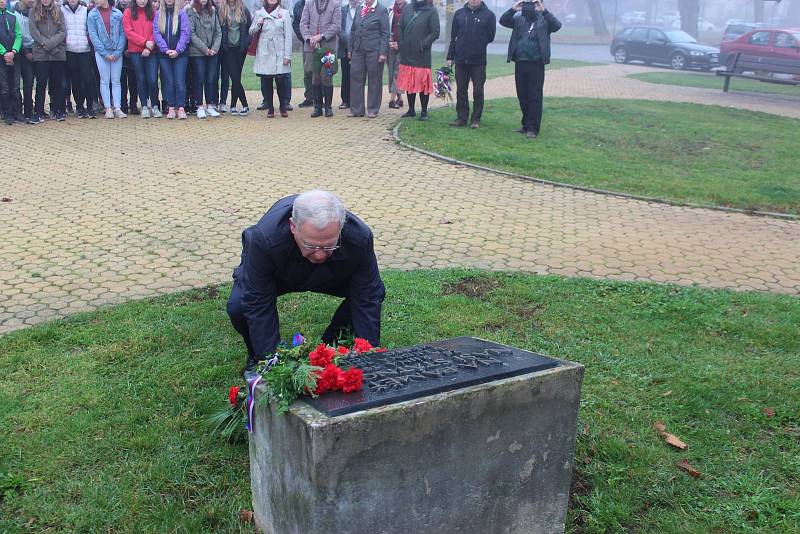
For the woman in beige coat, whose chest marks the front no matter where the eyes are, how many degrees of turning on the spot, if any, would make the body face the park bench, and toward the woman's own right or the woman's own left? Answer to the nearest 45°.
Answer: approximately 135° to the woman's own left

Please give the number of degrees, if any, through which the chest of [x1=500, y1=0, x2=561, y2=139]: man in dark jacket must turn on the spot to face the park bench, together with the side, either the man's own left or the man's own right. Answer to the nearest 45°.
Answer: approximately 135° to the man's own left

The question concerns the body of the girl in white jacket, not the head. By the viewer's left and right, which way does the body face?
facing the viewer

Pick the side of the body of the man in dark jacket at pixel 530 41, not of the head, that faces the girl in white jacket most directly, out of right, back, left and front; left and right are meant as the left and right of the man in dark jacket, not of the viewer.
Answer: right

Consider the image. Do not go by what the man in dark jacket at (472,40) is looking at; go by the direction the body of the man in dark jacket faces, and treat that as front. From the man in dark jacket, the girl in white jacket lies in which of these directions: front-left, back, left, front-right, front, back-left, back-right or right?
right

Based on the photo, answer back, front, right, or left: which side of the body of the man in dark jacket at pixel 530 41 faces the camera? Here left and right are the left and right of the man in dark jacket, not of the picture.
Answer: front

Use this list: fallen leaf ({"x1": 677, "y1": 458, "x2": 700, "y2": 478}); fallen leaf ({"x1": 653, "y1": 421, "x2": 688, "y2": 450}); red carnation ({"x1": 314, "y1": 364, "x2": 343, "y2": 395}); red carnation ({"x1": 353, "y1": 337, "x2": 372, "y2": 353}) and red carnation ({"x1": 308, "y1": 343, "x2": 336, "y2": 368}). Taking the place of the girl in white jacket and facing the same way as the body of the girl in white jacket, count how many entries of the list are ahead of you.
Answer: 5

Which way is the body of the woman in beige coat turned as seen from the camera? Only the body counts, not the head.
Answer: toward the camera

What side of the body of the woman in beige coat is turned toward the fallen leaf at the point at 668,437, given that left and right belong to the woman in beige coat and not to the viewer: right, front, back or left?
front

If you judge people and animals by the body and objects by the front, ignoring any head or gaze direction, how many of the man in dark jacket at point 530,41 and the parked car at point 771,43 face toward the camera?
1

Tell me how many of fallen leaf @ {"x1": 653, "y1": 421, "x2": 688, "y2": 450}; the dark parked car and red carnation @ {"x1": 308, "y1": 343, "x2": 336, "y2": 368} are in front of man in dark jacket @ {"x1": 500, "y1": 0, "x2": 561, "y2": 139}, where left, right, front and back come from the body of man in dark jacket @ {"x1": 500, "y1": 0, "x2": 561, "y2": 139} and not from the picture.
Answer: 2

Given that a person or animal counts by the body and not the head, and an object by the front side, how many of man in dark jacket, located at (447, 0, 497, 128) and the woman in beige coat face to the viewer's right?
0
